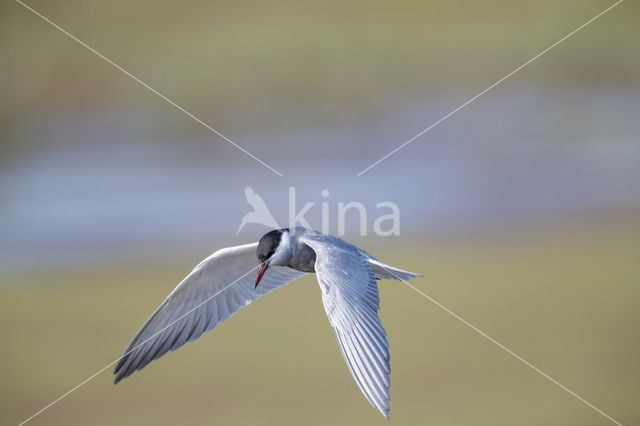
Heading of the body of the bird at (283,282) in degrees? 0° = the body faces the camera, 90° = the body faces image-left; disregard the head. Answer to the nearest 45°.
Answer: approximately 45°
